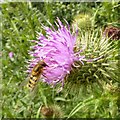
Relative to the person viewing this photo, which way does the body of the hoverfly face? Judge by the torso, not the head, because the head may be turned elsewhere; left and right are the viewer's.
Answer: facing away from the viewer and to the right of the viewer
